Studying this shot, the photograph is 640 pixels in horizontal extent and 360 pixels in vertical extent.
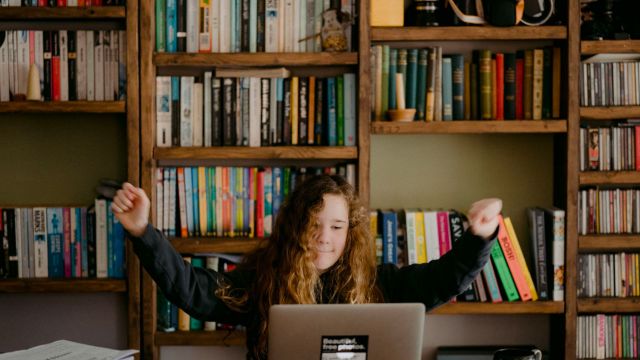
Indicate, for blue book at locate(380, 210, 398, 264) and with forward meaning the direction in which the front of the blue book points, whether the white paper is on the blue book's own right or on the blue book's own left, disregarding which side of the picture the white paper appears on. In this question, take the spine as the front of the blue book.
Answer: on the blue book's own right

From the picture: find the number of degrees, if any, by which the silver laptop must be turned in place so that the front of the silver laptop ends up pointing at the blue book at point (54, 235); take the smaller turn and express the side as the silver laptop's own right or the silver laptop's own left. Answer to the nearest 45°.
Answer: approximately 45° to the silver laptop's own left

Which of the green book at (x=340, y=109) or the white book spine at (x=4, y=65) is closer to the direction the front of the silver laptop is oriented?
the green book

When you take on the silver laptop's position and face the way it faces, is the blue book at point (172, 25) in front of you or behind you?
in front

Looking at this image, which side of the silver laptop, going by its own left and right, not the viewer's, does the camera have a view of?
back
